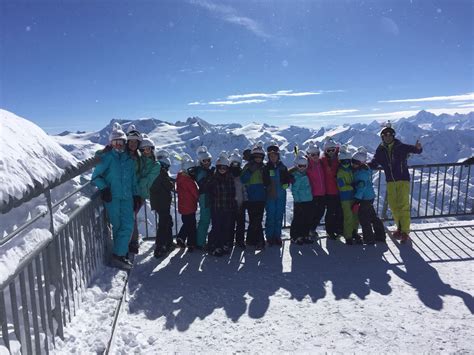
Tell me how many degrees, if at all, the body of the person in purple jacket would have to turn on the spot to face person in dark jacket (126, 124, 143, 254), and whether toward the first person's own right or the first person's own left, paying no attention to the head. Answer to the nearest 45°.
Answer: approximately 45° to the first person's own right

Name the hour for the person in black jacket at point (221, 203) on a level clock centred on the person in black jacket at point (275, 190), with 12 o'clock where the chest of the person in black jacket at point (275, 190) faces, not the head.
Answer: the person in black jacket at point (221, 203) is roughly at 2 o'clock from the person in black jacket at point (275, 190).

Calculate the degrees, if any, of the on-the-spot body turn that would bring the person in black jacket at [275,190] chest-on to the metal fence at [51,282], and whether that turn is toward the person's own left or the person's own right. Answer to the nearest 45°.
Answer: approximately 45° to the person's own right

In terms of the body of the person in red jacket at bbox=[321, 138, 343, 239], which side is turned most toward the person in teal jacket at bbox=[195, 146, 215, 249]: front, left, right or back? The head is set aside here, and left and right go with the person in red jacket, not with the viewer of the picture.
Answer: right

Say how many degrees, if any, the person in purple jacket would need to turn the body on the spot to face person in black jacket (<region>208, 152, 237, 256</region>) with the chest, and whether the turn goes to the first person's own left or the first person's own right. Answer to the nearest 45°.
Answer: approximately 45° to the first person's own right

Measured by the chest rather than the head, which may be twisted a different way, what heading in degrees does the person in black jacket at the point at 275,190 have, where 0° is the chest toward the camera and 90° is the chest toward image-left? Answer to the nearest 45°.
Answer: approximately 0°

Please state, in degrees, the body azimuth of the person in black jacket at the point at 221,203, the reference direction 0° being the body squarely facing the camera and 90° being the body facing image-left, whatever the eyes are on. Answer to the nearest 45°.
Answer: approximately 0°

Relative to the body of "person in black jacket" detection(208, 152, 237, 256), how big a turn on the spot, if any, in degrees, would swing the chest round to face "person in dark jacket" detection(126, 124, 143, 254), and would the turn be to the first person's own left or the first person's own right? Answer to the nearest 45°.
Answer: approximately 90° to the first person's own right
